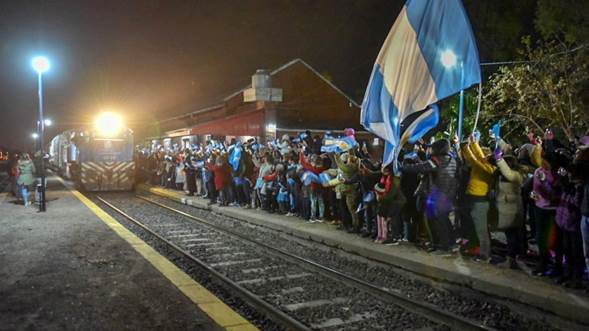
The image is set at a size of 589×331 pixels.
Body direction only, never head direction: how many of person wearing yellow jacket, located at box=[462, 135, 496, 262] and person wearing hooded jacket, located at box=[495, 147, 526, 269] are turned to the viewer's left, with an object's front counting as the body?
2

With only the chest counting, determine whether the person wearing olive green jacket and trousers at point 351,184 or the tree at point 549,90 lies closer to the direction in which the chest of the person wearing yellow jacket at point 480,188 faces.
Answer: the person wearing olive green jacket and trousers

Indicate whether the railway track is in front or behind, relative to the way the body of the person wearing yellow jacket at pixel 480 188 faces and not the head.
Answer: in front

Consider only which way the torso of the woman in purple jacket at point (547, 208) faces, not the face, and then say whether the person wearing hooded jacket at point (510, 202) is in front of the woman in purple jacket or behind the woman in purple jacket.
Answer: in front

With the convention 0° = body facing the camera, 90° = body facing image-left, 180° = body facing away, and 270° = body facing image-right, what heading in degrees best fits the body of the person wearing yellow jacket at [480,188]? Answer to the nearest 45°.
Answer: approximately 90°

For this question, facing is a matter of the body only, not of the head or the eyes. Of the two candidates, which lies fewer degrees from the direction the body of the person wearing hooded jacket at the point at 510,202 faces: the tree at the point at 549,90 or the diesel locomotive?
the diesel locomotive

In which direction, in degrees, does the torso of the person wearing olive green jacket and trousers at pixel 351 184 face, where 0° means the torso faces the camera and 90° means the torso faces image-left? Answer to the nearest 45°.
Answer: approximately 90°

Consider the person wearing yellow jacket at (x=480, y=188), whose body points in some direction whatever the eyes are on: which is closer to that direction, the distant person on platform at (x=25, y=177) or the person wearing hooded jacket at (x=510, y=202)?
the distant person on platform
